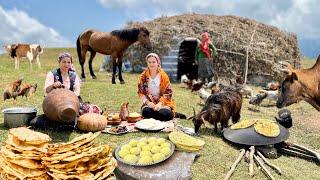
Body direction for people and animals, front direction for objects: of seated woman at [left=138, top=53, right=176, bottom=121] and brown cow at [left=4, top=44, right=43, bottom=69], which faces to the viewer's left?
the brown cow

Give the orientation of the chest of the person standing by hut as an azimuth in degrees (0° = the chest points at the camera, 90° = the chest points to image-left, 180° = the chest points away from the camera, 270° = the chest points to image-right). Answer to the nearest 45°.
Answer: approximately 0°

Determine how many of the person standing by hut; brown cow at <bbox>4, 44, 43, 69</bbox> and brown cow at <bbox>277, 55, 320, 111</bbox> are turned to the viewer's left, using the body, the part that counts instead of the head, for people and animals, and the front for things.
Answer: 2

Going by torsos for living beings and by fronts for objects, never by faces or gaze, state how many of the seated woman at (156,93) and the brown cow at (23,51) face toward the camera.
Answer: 1

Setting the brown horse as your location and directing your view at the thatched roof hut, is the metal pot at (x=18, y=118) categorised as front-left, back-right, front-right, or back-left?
back-right

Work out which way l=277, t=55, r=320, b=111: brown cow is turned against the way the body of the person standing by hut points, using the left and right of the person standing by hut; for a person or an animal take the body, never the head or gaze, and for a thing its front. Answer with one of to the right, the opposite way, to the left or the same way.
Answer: to the right

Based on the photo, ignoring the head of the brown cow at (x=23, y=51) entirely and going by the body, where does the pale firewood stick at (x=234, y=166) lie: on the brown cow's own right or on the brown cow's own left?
on the brown cow's own left

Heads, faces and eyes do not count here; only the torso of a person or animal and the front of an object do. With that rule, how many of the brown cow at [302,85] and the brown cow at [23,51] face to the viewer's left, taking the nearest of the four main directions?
2

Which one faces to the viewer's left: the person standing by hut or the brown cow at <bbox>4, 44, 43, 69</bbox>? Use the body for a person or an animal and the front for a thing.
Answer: the brown cow

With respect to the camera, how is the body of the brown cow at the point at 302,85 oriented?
to the viewer's left

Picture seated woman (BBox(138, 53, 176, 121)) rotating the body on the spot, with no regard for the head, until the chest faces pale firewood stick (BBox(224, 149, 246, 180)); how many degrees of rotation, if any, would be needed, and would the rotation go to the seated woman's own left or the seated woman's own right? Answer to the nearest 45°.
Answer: approximately 45° to the seated woman's own left

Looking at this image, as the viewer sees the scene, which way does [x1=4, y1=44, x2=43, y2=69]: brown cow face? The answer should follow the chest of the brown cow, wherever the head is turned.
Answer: to the viewer's left

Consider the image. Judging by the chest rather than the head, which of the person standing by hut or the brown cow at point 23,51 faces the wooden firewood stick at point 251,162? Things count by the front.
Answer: the person standing by hut

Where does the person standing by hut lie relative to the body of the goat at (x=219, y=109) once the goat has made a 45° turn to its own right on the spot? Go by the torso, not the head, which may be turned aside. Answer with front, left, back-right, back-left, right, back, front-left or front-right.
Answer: right
